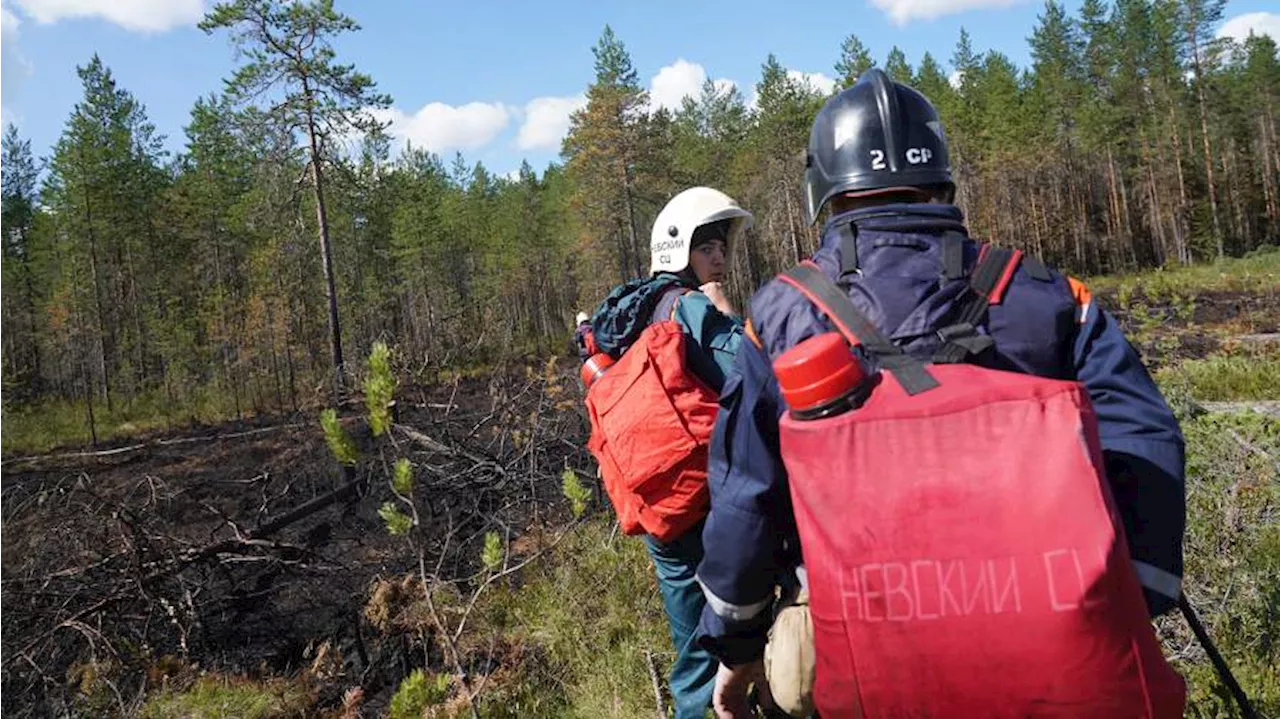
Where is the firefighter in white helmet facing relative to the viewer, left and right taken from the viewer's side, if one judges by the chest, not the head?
facing away from the viewer and to the right of the viewer

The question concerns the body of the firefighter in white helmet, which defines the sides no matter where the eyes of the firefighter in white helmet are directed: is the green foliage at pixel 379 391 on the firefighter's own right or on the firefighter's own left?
on the firefighter's own left

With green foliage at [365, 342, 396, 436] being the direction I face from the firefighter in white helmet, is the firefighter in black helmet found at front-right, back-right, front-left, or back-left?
back-left

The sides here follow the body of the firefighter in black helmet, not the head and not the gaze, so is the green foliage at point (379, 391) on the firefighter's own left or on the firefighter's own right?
on the firefighter's own left

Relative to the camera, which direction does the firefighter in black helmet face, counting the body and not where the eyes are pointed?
away from the camera

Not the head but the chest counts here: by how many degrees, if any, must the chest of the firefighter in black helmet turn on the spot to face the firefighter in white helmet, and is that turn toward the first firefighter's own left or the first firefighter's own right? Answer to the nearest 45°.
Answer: approximately 45° to the first firefighter's own left

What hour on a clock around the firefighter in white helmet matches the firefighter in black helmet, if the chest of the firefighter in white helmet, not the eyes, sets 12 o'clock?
The firefighter in black helmet is roughly at 4 o'clock from the firefighter in white helmet.

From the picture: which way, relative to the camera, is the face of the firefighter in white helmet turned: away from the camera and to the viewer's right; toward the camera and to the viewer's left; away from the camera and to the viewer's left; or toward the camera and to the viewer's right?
toward the camera and to the viewer's right

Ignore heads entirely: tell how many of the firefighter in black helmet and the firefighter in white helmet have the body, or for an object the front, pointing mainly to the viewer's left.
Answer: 0
